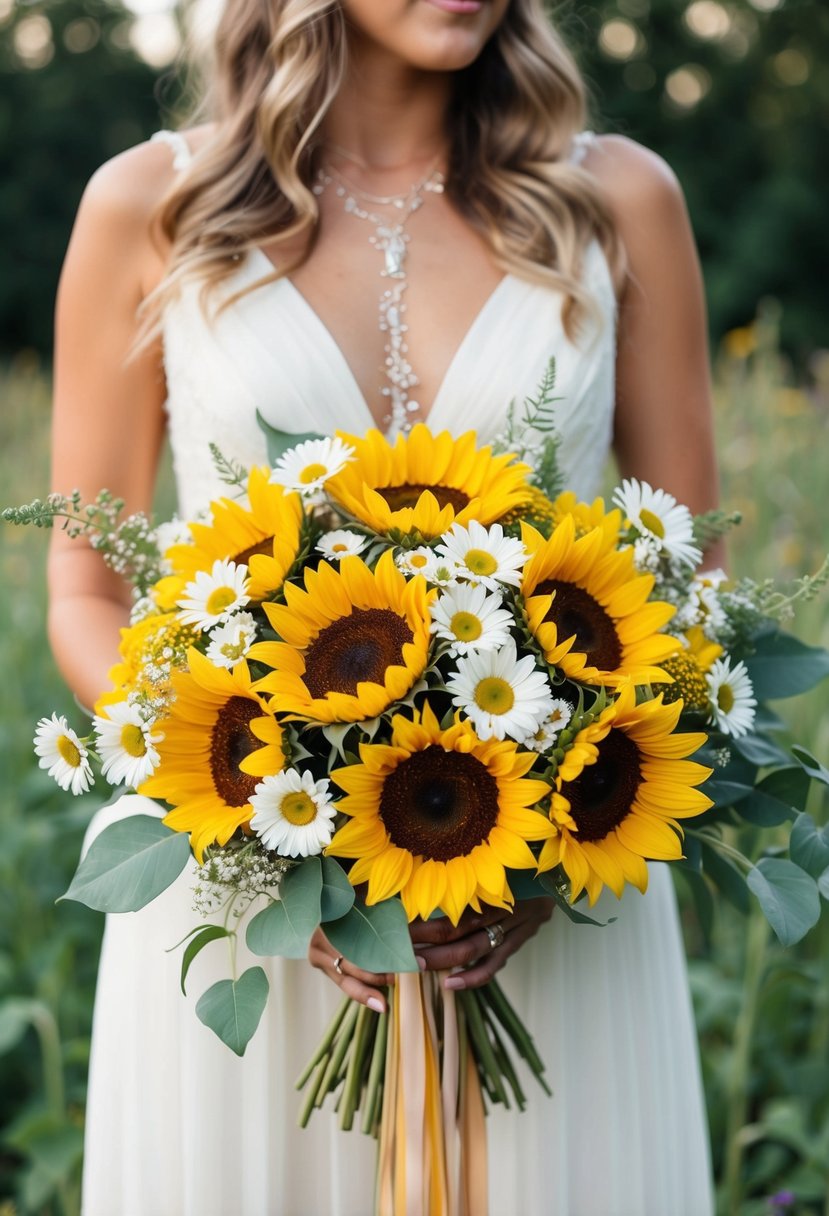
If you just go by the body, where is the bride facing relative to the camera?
toward the camera

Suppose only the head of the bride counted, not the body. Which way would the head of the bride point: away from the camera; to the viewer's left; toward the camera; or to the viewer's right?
toward the camera

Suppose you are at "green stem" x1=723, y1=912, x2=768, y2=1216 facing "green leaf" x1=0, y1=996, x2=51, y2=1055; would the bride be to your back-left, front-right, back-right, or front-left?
front-left
